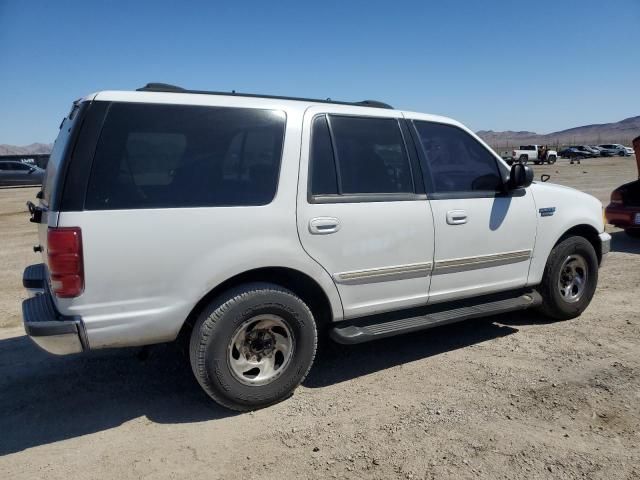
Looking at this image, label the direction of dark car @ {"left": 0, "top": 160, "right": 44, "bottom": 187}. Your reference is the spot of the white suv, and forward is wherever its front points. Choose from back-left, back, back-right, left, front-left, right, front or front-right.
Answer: left

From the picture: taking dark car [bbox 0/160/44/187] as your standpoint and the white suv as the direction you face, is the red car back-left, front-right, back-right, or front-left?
front-left

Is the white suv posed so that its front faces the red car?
yes

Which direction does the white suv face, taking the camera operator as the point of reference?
facing away from the viewer and to the right of the viewer
